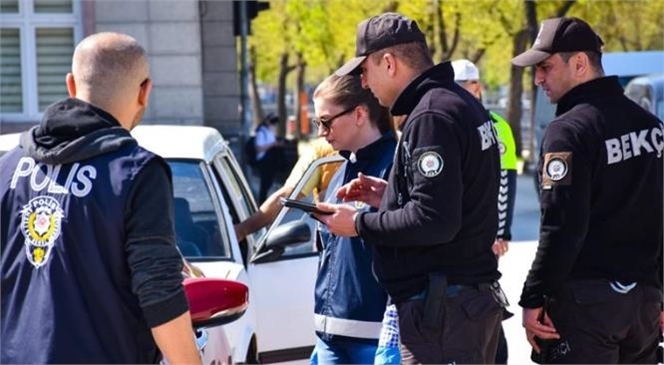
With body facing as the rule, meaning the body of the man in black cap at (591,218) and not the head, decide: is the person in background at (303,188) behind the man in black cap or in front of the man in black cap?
in front

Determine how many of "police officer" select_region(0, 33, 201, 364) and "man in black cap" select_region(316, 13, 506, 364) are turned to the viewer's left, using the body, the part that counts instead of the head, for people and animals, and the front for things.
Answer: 1

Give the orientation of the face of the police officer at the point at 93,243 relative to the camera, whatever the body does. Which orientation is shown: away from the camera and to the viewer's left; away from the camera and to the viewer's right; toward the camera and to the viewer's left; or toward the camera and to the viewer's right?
away from the camera and to the viewer's right

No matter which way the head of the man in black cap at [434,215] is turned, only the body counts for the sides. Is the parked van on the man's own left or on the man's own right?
on the man's own right

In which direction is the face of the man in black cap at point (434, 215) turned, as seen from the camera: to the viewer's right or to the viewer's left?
to the viewer's left

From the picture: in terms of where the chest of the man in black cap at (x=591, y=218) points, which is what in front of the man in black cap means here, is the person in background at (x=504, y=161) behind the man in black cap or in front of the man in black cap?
in front

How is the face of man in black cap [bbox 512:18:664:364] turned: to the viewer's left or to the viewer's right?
to the viewer's left

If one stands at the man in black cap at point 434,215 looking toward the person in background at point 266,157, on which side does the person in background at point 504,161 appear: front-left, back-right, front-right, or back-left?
front-right

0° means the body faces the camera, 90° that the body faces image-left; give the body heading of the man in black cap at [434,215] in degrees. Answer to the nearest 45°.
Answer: approximately 90°
